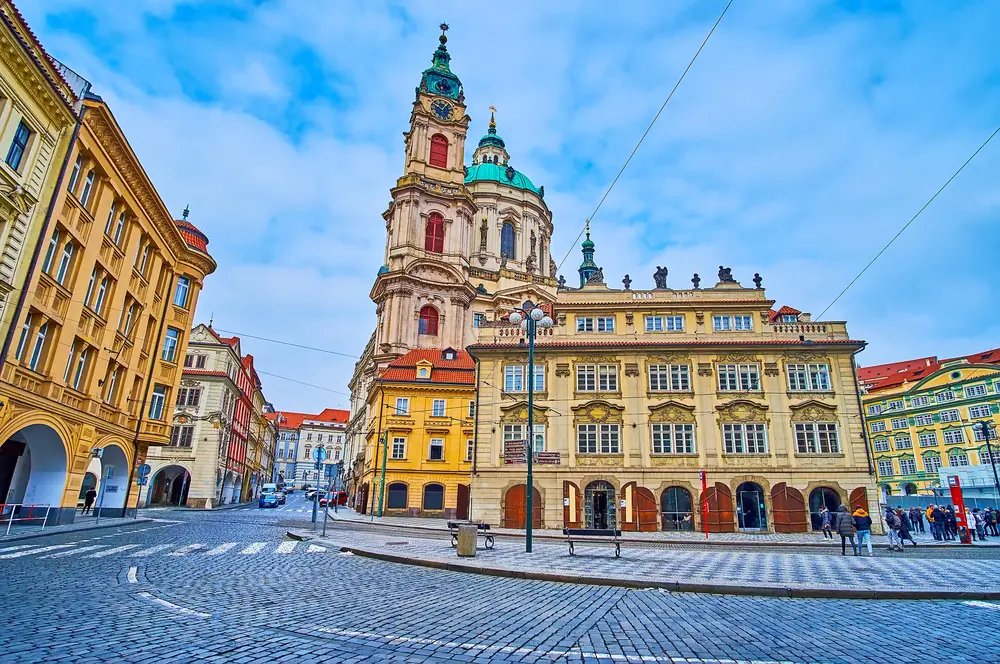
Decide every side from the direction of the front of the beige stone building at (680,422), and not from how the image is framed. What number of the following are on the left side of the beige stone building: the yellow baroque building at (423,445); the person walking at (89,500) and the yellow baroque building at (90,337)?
0

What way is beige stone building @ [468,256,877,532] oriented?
toward the camera

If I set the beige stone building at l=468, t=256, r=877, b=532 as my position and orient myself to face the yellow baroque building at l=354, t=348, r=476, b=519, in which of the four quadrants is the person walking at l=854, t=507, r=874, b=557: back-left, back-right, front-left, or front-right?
back-left

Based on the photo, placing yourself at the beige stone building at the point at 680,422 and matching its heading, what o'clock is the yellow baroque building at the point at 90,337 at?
The yellow baroque building is roughly at 2 o'clock from the beige stone building.

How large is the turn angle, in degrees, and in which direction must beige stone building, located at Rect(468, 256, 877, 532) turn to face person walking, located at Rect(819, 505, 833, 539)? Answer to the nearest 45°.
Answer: approximately 90° to its left

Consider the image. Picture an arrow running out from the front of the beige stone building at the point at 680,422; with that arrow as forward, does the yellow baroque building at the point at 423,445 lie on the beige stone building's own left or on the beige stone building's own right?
on the beige stone building's own right

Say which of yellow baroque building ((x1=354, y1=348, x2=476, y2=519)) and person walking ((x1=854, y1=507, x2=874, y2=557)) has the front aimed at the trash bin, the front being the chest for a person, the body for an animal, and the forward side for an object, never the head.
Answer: the yellow baroque building

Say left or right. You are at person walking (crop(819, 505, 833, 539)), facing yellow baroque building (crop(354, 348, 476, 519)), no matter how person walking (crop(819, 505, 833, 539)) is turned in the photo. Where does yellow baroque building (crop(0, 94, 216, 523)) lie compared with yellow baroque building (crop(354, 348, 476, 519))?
left

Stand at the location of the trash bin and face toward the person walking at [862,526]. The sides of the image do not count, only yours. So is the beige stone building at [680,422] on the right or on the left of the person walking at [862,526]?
left

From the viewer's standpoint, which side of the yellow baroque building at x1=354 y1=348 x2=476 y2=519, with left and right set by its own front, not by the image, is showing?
front

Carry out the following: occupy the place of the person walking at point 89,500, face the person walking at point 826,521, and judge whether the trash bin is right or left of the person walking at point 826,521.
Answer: right
